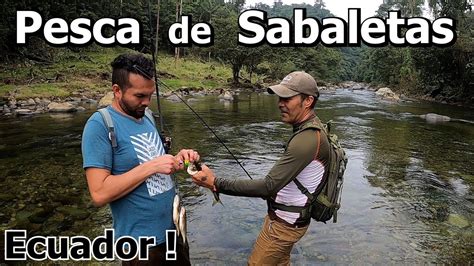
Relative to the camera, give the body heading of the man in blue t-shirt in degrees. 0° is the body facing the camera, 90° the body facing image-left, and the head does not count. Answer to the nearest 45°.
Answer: approximately 315°

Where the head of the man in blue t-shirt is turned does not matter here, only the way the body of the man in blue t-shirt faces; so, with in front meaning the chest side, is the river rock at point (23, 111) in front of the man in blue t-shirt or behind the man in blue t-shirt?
behind

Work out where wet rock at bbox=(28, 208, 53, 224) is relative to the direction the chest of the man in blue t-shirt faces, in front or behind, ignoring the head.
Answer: behind

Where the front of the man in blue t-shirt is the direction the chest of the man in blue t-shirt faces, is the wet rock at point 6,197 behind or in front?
behind

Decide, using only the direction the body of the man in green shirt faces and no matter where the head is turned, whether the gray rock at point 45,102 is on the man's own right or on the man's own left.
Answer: on the man's own right

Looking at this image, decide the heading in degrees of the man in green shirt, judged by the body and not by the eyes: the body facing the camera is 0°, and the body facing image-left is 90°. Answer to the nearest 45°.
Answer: approximately 90°
